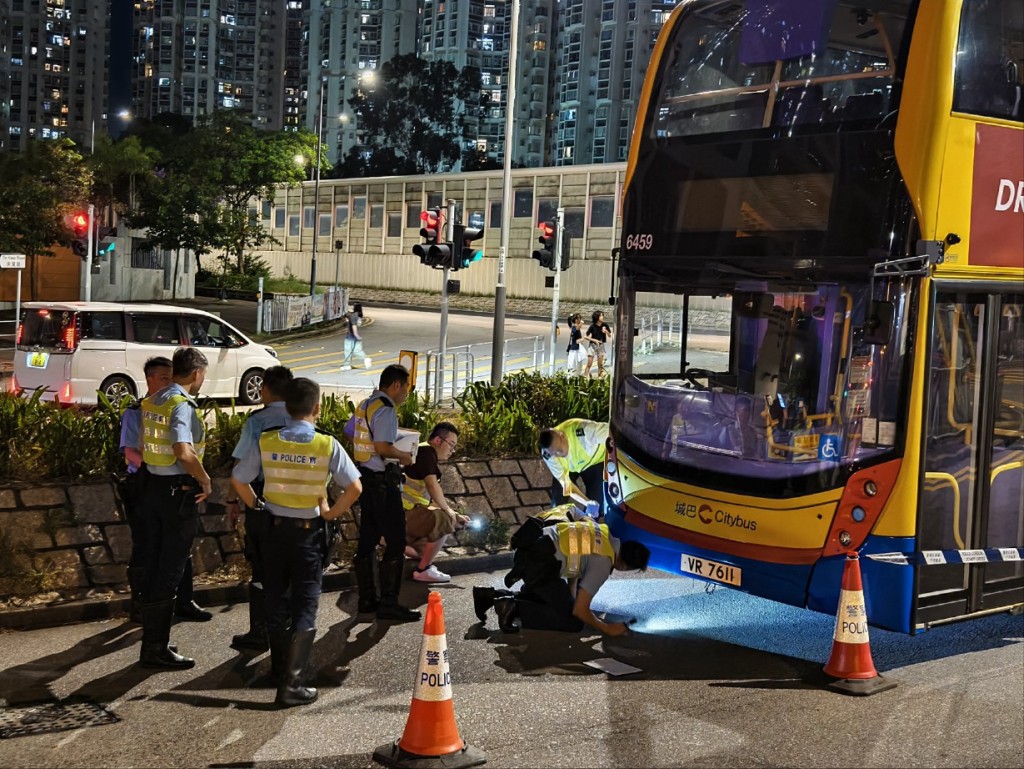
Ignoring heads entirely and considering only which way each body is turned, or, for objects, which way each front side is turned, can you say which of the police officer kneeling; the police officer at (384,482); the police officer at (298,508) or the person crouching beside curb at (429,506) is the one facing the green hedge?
the police officer at (298,508)

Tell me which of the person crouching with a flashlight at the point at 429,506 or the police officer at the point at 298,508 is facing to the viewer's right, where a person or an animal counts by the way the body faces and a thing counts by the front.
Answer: the person crouching with a flashlight

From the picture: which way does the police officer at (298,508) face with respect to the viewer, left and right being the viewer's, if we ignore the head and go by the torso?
facing away from the viewer

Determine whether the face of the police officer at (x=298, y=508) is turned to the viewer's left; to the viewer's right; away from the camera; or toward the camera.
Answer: away from the camera

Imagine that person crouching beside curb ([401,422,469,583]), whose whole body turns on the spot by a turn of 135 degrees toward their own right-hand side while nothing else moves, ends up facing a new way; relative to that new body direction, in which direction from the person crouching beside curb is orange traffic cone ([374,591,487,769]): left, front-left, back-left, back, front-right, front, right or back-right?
front-left

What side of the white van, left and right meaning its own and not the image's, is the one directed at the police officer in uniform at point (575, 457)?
right

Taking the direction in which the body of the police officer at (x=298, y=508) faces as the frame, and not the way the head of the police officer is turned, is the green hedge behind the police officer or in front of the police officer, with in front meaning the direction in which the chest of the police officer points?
in front

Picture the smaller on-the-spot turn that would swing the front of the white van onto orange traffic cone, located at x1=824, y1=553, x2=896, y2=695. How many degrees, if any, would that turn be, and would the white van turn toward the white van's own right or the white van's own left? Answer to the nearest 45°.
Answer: approximately 135° to the white van's own right

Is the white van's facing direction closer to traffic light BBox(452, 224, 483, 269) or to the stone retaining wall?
the traffic light

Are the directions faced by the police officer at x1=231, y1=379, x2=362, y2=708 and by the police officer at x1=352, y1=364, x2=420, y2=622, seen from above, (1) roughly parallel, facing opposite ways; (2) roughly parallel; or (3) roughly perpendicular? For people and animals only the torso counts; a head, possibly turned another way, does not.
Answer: roughly perpendicular

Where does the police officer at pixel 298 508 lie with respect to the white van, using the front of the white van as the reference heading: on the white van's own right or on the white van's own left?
on the white van's own right

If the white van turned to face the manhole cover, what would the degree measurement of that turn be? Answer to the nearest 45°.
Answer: approximately 135° to its right

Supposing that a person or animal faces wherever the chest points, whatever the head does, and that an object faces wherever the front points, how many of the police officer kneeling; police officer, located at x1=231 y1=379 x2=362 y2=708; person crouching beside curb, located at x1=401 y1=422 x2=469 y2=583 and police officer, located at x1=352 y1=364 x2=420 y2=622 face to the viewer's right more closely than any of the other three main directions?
3

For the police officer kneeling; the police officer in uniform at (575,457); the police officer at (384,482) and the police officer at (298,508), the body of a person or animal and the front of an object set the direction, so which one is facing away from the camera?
the police officer at (298,508)

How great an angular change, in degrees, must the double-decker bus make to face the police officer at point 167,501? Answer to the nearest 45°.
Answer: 0° — it already faces them

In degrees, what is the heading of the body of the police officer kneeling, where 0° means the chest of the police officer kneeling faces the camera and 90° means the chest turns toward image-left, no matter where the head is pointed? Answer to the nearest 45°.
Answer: approximately 270°

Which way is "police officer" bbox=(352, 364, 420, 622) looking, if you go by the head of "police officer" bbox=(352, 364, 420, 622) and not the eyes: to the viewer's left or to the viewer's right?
to the viewer's right

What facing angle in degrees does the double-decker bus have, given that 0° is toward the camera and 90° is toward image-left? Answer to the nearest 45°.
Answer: approximately 45°
